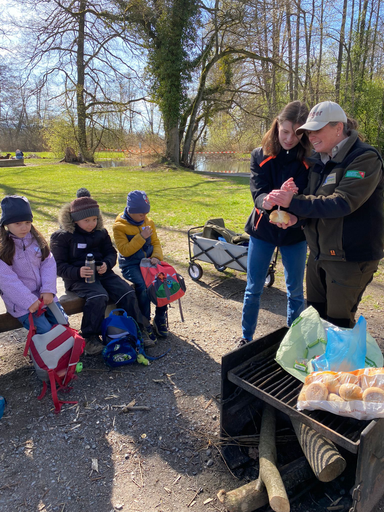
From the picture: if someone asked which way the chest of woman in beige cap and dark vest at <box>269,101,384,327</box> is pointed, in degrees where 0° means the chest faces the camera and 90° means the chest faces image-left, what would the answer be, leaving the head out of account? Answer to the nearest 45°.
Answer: approximately 45°

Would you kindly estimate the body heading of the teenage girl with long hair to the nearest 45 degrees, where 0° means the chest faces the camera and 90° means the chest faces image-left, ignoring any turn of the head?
approximately 315°

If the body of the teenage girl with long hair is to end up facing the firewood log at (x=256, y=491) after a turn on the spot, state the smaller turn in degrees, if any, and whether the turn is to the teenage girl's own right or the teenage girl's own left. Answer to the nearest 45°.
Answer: approximately 45° to the teenage girl's own right

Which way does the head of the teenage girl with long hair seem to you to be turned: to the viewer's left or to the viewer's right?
to the viewer's right

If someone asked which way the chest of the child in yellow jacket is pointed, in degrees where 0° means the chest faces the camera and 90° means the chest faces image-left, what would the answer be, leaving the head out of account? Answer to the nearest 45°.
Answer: approximately 315°

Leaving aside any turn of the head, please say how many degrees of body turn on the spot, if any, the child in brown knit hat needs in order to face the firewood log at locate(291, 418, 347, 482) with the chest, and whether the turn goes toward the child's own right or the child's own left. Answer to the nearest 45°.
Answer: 0° — they already face it
